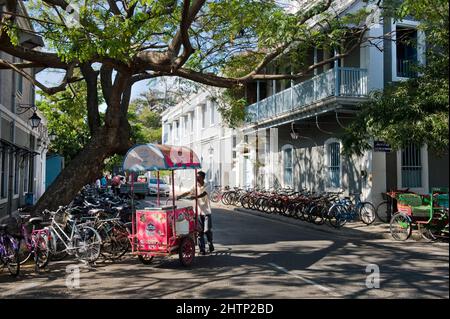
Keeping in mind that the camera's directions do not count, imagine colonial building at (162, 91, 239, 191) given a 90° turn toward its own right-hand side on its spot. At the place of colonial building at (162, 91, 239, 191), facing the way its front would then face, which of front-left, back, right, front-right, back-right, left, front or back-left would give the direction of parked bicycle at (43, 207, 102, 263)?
back-left

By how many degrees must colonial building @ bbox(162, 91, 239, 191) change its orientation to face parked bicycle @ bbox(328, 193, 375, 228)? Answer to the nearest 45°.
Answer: approximately 45° to its left

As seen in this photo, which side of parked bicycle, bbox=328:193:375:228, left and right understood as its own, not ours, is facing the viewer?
right

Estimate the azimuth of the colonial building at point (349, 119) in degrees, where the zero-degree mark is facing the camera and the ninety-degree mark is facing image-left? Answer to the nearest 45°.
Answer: approximately 45°

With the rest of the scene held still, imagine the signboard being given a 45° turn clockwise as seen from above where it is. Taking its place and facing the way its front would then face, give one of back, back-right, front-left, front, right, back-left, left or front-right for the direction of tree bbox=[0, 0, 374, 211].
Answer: front

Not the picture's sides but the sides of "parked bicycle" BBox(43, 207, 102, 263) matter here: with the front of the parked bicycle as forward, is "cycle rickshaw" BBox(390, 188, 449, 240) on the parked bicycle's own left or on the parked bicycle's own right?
on the parked bicycle's own right

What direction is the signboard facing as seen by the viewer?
toward the camera

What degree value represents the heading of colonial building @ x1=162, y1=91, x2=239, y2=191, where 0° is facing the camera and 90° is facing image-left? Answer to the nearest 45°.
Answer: approximately 45°

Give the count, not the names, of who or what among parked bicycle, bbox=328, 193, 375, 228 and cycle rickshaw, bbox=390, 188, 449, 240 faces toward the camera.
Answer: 0
